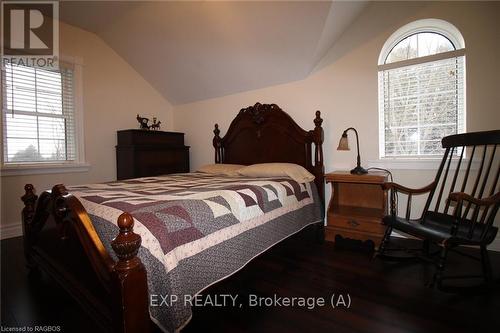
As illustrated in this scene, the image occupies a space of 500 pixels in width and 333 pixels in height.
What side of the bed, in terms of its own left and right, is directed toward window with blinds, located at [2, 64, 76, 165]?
right

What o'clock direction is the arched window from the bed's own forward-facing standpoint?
The arched window is roughly at 7 o'clock from the bed.

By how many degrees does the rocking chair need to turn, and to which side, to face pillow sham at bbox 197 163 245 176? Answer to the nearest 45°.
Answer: approximately 45° to its right

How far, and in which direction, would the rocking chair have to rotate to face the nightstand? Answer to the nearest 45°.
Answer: approximately 90° to its right

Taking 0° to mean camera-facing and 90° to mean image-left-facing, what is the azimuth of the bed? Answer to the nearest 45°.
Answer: approximately 45°
